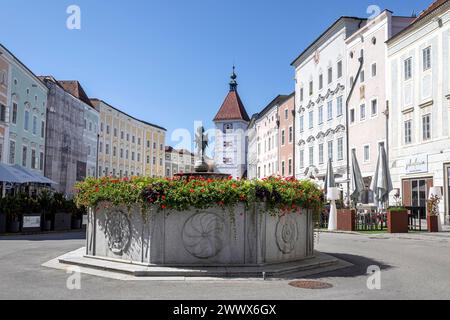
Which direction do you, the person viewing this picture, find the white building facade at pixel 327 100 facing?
facing the viewer and to the left of the viewer

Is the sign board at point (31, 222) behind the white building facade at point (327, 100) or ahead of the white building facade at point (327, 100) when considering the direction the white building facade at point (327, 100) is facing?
ahead

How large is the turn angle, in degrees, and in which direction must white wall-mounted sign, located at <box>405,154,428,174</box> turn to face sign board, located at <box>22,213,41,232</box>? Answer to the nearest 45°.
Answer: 0° — it already faces it

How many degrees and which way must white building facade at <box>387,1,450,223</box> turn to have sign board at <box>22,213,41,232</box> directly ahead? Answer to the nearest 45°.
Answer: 0° — it already faces it

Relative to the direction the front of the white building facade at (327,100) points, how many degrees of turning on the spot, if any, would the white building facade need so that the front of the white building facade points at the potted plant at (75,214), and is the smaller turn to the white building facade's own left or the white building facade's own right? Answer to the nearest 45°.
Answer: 0° — it already faces it

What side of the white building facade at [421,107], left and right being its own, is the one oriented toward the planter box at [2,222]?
front

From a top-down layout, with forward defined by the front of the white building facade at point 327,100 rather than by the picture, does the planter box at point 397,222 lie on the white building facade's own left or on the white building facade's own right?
on the white building facade's own left

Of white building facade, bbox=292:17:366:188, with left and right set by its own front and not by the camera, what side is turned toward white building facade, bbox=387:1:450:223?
left

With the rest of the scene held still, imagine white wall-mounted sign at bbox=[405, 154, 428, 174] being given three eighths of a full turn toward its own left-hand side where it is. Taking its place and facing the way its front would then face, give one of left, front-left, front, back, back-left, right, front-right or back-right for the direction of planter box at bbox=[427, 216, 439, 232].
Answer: right

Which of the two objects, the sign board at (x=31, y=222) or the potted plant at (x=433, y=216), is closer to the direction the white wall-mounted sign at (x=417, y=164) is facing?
the sign board

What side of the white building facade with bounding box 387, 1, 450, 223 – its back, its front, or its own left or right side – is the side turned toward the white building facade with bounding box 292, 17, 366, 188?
right

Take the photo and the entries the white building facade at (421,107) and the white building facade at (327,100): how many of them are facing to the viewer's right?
0

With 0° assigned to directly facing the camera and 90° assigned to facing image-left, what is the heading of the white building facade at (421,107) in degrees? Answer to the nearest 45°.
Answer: approximately 45°
